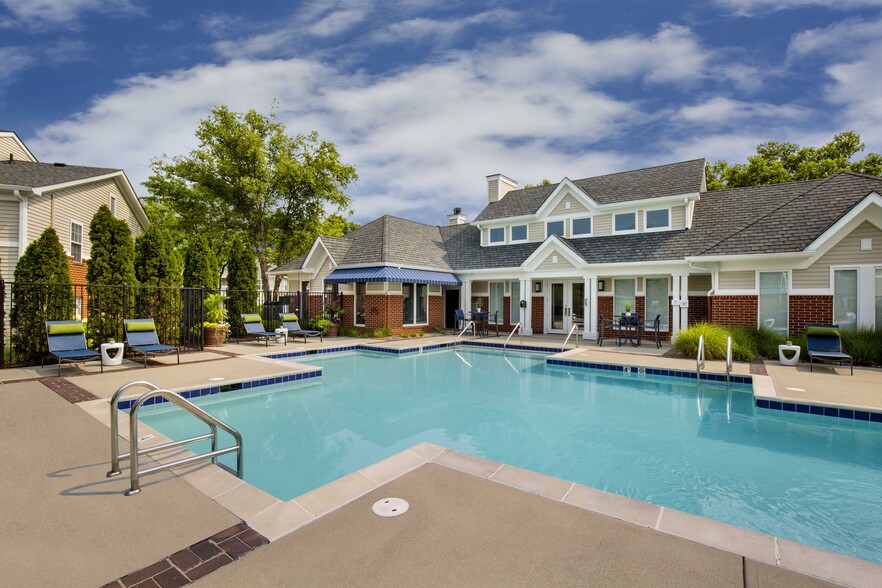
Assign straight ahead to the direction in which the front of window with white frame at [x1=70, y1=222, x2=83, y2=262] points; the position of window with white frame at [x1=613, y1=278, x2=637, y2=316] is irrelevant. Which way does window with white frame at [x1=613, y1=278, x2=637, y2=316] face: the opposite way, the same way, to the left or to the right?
to the right

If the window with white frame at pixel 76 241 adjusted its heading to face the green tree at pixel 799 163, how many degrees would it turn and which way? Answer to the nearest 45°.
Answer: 0° — it already faces it

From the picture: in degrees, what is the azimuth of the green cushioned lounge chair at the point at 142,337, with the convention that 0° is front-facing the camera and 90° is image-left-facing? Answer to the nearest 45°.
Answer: approximately 315°

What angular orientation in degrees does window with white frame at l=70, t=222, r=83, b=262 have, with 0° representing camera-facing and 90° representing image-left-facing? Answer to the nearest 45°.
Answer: approximately 315°

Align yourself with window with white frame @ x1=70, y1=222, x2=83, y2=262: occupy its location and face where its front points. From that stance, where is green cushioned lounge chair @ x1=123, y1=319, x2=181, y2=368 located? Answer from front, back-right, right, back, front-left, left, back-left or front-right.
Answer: front-right

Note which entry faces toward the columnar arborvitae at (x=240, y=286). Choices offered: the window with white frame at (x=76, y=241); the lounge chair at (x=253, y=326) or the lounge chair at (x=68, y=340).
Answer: the window with white frame

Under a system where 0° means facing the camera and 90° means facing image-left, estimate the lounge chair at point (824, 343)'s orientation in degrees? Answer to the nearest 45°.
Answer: approximately 0°
